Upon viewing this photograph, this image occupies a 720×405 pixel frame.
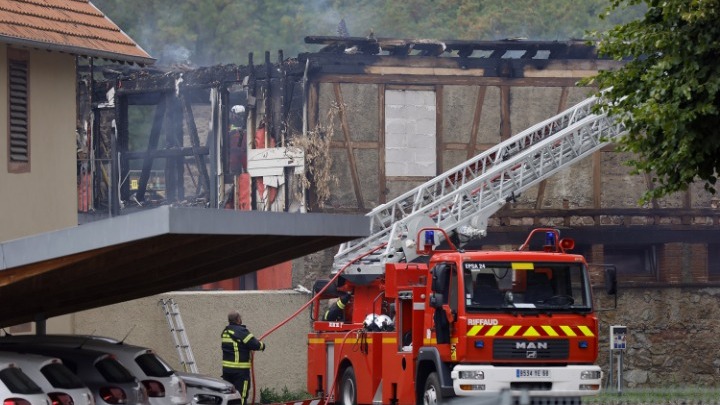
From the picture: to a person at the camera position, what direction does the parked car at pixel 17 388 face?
facing away from the viewer and to the left of the viewer

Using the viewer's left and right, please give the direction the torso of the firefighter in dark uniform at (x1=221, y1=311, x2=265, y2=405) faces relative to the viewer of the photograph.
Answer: facing away from the viewer and to the right of the viewer

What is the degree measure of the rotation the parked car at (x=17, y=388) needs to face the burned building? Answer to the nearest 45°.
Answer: approximately 90° to its right

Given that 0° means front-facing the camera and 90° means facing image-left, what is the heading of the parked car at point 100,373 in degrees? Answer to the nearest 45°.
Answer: approximately 135°

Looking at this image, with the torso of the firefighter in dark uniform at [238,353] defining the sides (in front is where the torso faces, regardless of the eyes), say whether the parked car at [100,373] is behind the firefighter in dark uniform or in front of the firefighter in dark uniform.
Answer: behind

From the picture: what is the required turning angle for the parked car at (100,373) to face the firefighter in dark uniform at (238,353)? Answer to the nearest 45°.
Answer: approximately 90° to its right
